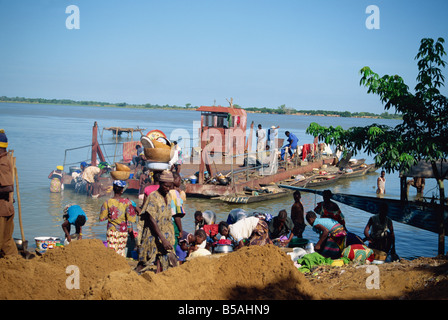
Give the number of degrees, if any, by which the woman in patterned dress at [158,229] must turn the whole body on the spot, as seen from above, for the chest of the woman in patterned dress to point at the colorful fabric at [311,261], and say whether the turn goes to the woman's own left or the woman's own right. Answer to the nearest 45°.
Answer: approximately 90° to the woman's own left

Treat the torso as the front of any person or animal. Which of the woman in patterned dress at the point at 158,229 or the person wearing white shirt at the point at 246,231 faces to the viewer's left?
the person wearing white shirt

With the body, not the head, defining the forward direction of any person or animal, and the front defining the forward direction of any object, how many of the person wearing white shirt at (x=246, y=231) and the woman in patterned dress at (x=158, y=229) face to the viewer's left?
1

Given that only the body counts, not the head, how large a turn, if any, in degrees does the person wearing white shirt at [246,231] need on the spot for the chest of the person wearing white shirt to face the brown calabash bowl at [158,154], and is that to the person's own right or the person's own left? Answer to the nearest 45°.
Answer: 0° — they already face it

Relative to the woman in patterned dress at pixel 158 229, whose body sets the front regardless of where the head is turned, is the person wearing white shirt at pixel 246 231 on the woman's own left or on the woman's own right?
on the woman's own left

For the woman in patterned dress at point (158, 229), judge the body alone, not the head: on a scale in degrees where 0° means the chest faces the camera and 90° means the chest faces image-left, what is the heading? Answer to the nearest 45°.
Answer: approximately 315°

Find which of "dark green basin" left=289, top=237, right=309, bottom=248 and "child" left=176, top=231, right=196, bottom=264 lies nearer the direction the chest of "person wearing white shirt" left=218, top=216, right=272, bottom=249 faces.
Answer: the child

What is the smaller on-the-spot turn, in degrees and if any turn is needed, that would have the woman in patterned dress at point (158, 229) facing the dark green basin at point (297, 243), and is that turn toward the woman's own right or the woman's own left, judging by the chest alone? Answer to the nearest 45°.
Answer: approximately 90° to the woman's own left

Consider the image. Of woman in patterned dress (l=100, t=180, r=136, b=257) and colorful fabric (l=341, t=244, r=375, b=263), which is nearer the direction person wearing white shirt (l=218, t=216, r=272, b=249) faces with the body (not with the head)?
the woman in patterned dress

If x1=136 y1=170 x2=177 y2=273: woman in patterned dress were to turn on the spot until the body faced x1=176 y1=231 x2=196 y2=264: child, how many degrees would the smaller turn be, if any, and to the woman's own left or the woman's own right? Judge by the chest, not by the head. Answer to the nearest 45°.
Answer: approximately 135° to the woman's own left

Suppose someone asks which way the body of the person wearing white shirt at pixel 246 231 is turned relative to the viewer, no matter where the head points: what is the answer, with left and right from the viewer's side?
facing to the left of the viewer

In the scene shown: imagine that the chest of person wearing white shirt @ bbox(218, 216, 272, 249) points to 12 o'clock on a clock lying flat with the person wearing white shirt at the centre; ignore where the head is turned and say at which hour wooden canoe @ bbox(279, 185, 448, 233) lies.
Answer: The wooden canoe is roughly at 5 o'clock from the person wearing white shirt.

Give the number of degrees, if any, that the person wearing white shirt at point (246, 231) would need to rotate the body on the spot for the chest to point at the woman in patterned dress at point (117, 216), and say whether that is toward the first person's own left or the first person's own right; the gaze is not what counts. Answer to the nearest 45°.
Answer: approximately 45° to the first person's own left
